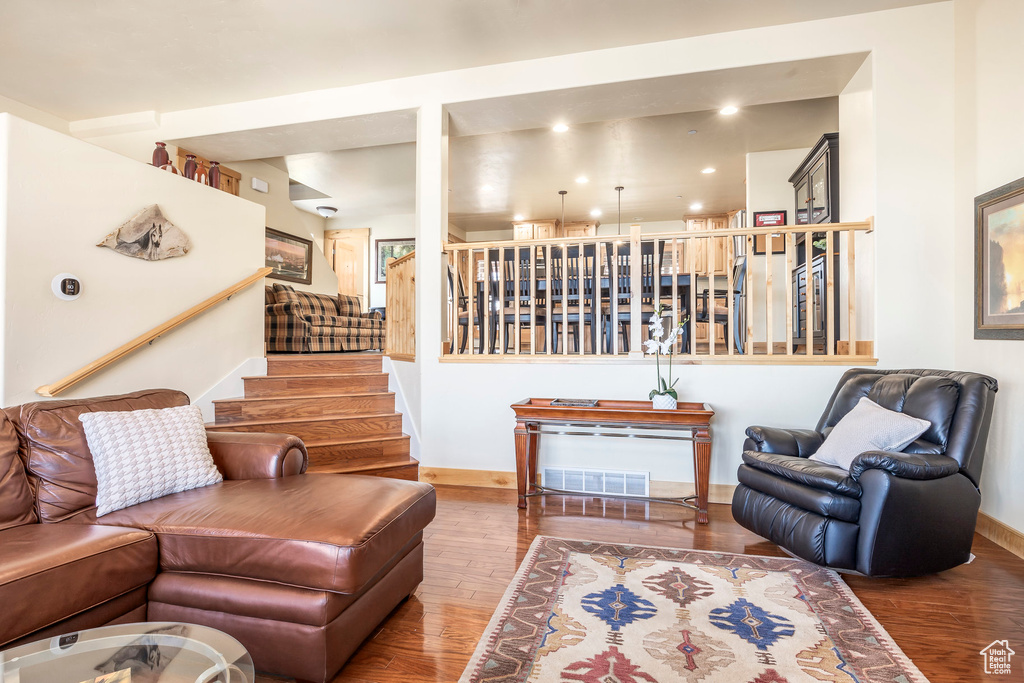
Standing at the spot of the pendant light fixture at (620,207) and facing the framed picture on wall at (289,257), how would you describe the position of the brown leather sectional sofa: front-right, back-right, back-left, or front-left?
front-left

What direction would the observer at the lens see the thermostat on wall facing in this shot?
facing the viewer and to the right of the viewer

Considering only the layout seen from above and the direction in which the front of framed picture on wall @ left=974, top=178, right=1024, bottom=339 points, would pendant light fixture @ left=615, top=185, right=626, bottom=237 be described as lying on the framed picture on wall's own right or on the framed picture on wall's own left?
on the framed picture on wall's own right

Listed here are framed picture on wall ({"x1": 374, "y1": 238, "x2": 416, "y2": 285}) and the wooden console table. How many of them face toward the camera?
2

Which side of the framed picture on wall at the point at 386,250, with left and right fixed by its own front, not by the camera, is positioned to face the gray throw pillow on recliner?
front

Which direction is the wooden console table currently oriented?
toward the camera

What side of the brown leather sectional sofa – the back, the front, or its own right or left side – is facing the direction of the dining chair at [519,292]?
left

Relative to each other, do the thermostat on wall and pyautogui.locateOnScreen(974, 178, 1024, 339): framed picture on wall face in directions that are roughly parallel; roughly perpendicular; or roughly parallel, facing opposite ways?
roughly parallel, facing opposite ways

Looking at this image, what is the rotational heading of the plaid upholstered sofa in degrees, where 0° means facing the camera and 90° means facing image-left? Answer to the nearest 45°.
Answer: approximately 315°

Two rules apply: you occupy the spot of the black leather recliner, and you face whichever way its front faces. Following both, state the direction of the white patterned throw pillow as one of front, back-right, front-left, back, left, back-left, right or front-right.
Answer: front

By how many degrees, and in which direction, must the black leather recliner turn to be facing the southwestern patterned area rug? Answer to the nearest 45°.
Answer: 0° — it already faces it

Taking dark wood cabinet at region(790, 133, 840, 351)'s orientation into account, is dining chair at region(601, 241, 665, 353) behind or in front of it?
in front

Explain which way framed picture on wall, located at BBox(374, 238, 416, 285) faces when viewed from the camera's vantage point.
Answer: facing the viewer

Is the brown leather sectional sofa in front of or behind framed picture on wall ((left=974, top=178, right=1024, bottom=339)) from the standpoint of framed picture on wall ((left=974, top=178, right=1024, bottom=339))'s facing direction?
in front

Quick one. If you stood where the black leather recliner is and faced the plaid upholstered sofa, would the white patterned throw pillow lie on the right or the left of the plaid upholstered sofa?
left

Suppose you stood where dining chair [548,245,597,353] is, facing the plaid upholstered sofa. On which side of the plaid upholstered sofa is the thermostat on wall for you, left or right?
left
